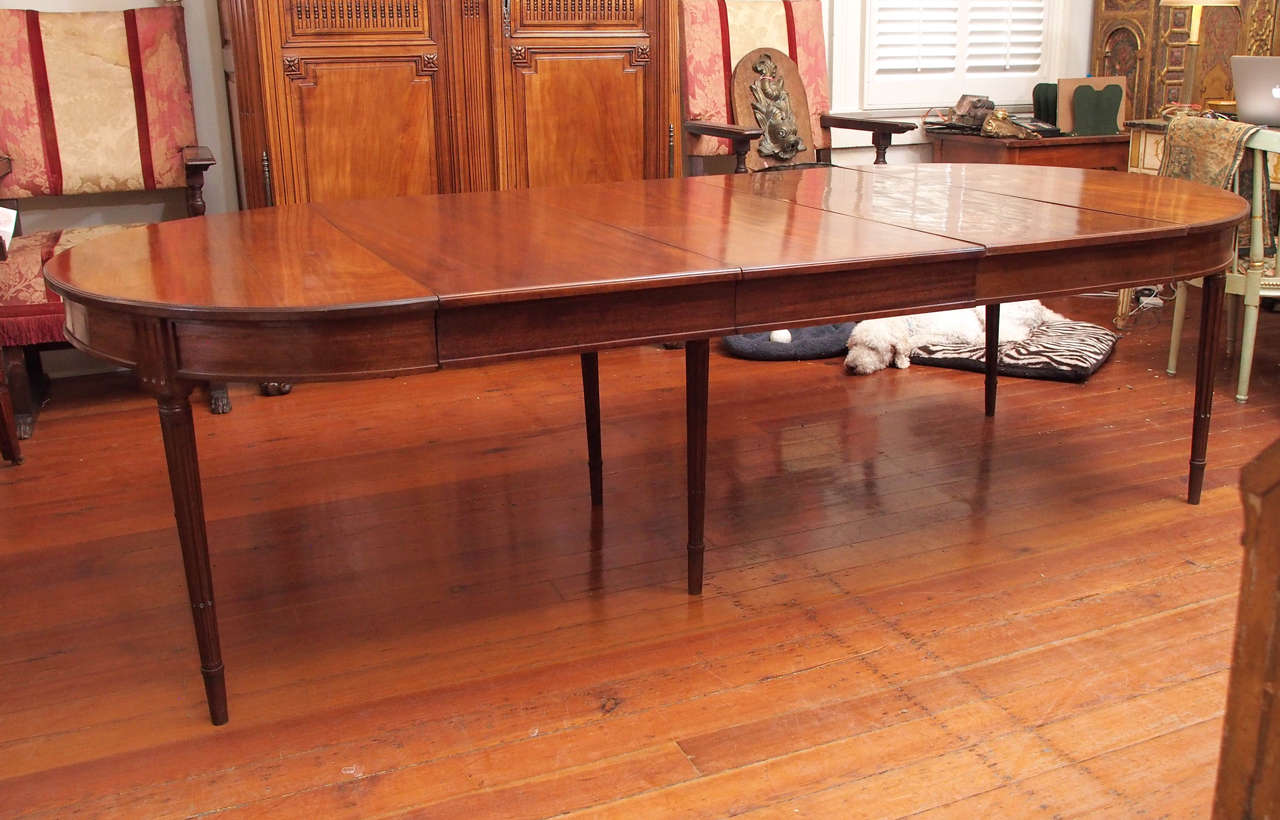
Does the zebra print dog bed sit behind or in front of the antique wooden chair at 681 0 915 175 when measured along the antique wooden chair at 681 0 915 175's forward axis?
in front

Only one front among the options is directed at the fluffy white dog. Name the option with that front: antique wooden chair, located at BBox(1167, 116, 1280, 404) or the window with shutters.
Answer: the window with shutters

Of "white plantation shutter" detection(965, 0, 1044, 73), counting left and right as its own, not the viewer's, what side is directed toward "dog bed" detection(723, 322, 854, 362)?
front

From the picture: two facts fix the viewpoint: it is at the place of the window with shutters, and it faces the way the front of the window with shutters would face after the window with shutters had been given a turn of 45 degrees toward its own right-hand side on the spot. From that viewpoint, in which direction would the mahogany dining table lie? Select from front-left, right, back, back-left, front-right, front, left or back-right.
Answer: front-left

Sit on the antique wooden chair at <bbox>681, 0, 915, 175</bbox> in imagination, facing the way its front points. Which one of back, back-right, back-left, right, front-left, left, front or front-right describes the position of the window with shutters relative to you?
left

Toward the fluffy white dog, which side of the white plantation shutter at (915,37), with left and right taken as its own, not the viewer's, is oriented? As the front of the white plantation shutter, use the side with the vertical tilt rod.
front

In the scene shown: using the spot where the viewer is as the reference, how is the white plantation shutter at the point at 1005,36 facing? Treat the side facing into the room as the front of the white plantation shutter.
facing the viewer

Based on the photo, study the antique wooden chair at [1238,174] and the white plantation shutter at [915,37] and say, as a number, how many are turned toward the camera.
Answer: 1

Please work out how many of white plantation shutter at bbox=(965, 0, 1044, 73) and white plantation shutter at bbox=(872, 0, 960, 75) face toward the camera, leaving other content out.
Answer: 2

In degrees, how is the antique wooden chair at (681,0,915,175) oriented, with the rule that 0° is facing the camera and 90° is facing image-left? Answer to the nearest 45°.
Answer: approximately 315°

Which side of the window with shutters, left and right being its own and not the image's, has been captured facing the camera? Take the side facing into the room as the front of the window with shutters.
front

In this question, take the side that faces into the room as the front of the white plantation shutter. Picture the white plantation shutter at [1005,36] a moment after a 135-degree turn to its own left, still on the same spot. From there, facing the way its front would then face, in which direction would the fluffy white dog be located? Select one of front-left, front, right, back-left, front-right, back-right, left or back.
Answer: back-right

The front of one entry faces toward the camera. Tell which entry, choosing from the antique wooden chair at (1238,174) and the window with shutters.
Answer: the window with shutters

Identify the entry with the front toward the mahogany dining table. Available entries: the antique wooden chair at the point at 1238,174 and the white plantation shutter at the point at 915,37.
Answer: the white plantation shutter

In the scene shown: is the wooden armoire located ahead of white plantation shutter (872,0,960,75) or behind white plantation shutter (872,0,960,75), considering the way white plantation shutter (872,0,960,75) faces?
ahead
